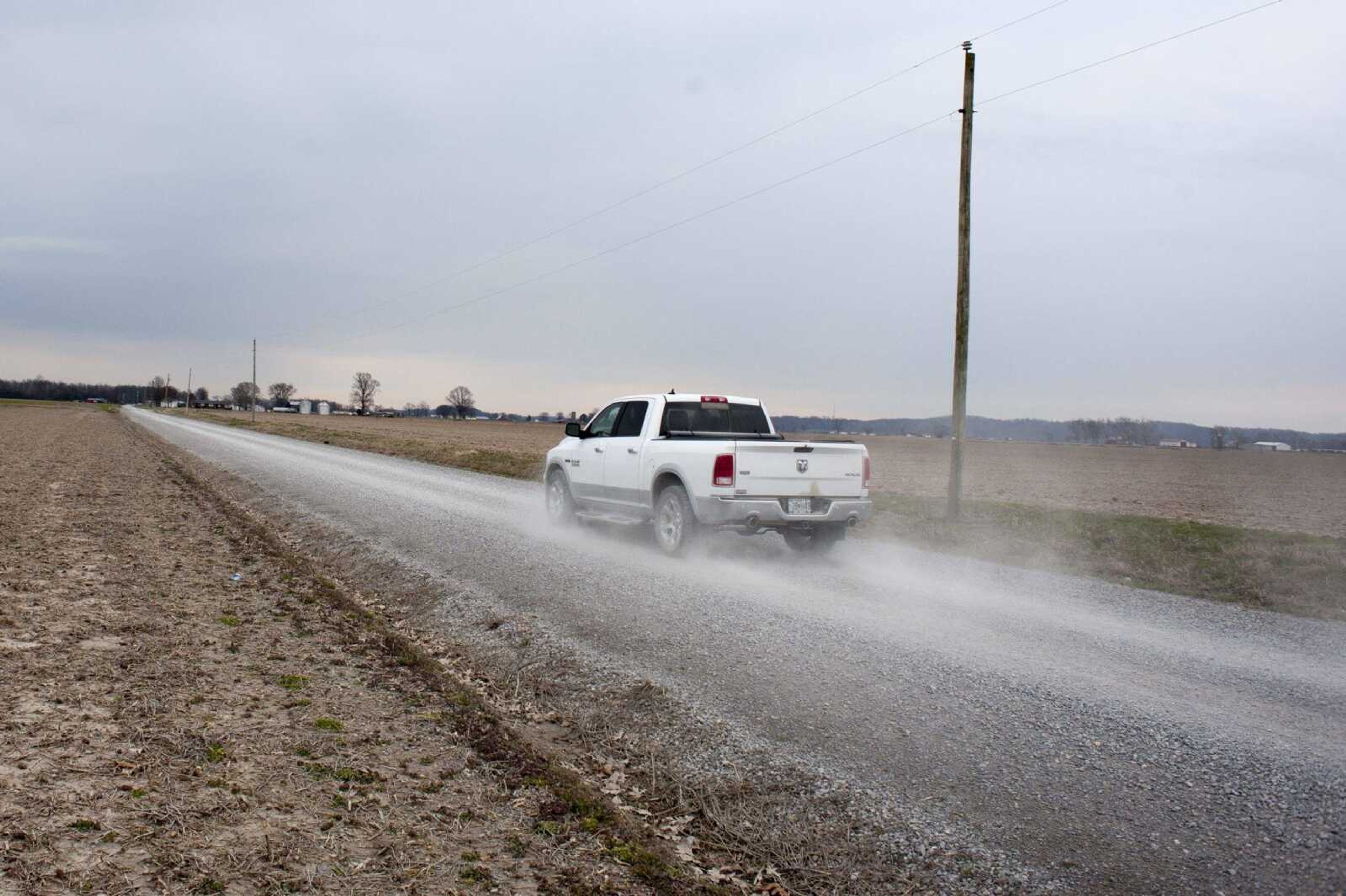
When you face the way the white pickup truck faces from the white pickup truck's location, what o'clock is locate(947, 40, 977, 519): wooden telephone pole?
The wooden telephone pole is roughly at 3 o'clock from the white pickup truck.

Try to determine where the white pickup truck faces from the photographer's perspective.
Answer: facing away from the viewer and to the left of the viewer
